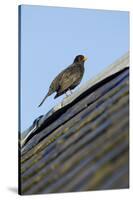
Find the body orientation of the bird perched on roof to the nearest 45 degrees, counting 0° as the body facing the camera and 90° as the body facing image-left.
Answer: approximately 270°
